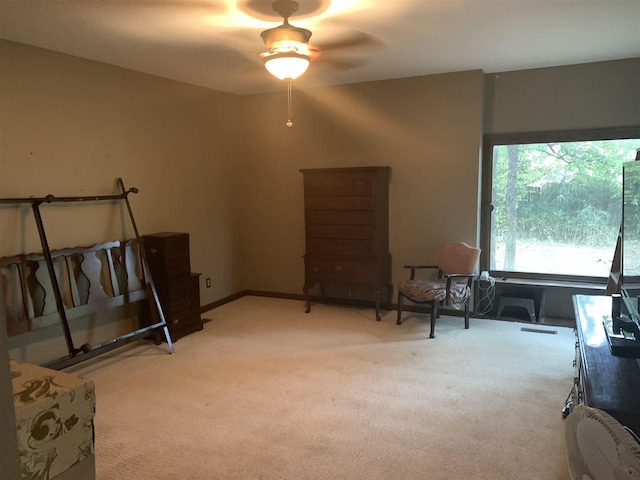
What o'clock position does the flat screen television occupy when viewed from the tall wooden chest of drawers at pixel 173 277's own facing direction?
The flat screen television is roughly at 12 o'clock from the tall wooden chest of drawers.

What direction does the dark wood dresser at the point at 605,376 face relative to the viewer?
to the viewer's left

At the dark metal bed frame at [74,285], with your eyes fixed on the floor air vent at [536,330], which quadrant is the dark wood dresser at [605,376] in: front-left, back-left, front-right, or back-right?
front-right

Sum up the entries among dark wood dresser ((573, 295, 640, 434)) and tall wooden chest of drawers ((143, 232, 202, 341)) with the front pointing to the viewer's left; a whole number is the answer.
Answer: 1

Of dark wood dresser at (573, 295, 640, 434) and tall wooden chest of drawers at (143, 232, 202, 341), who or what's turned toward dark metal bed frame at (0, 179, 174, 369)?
the dark wood dresser

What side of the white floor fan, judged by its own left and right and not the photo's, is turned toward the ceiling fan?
right

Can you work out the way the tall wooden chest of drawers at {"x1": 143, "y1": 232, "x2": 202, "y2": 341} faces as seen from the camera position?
facing the viewer and to the right of the viewer

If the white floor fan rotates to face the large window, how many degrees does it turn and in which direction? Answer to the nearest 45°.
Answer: approximately 135° to its right

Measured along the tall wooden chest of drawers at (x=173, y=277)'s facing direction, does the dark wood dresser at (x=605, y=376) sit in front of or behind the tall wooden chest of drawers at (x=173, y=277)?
in front

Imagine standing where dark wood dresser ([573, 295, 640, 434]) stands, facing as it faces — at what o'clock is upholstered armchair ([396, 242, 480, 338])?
The upholstered armchair is roughly at 2 o'clock from the dark wood dresser.

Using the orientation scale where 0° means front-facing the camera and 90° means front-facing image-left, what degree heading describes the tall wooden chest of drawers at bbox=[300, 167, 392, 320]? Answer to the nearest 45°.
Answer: approximately 45°

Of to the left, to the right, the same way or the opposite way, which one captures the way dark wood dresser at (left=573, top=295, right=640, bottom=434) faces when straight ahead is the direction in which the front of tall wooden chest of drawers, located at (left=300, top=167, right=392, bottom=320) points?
to the right

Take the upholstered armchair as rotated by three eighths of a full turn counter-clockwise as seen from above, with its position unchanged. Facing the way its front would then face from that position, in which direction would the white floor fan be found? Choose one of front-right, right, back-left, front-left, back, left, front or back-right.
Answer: right

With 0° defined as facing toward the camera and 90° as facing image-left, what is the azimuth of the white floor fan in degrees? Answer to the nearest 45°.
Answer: approximately 45°

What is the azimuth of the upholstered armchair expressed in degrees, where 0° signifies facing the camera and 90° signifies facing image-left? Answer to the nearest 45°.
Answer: approximately 45°

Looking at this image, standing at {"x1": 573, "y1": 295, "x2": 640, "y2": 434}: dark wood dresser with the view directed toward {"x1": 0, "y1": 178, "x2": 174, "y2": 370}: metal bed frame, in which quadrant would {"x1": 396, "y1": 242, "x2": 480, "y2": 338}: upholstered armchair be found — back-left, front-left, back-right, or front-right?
front-right

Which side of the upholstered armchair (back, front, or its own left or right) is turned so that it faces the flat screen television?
left
